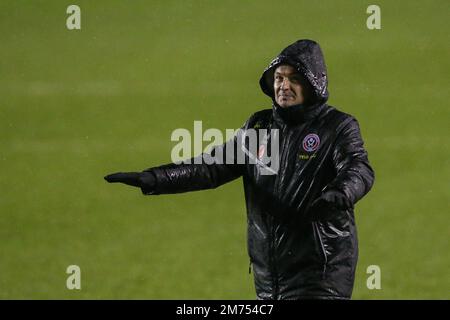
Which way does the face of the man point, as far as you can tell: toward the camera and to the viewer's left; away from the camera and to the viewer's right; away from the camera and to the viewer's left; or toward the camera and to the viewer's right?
toward the camera and to the viewer's left

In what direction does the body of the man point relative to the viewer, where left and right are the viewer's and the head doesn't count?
facing the viewer and to the left of the viewer
